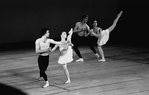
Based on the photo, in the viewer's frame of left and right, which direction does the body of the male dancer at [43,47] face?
facing the viewer and to the right of the viewer
